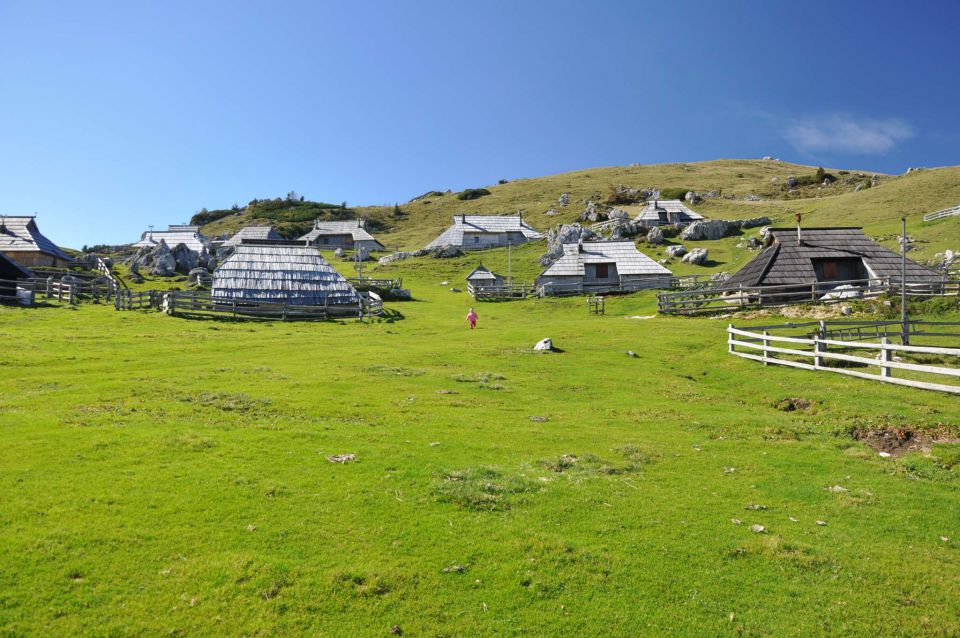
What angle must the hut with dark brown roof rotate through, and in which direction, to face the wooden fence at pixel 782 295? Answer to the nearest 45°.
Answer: approximately 45° to its right

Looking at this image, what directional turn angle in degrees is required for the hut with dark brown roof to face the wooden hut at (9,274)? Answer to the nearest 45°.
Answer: approximately 45° to its right

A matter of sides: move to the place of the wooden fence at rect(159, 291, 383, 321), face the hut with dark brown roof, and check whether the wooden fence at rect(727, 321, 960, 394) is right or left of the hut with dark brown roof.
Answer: right

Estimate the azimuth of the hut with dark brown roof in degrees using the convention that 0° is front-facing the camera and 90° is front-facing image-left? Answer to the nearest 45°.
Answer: approximately 0°

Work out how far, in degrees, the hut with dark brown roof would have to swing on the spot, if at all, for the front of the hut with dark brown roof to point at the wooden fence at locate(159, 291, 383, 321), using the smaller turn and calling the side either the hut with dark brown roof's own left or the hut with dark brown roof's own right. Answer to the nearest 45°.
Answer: approximately 45° to the hut with dark brown roof's own right

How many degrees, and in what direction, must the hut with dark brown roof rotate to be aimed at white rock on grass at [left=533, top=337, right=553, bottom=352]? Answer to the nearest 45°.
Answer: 0° — it already faces it

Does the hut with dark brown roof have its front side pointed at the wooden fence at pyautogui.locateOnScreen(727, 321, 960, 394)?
yes
